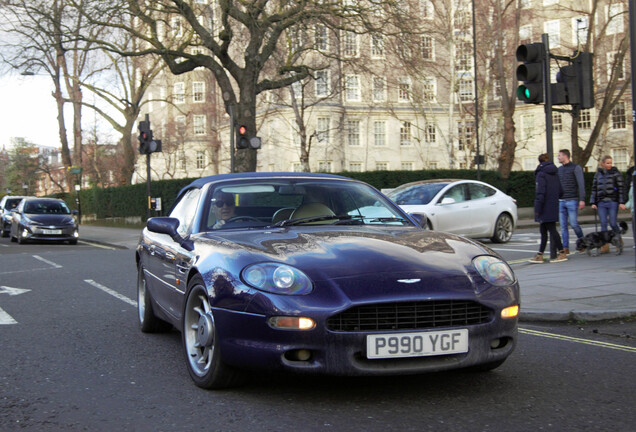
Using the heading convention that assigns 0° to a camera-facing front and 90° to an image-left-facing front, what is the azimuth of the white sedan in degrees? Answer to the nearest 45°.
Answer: approximately 45°

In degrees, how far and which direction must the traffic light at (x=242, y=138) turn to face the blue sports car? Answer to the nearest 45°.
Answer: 0° — it already faces it

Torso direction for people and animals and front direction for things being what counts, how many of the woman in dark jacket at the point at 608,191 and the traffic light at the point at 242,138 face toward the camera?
2

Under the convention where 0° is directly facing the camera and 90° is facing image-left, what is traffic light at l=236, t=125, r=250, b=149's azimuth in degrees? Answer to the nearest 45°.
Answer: approximately 0°

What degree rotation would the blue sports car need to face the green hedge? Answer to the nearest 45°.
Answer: approximately 135° to its left

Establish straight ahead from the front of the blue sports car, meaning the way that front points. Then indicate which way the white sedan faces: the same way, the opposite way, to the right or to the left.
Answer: to the right

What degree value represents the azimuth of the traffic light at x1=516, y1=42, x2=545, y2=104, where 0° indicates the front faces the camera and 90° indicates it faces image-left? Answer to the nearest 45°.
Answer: approximately 45°

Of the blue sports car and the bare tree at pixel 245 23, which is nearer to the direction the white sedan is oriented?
the blue sports car

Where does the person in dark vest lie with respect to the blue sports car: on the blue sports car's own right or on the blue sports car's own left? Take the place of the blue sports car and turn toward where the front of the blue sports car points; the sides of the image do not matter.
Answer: on the blue sports car's own left
